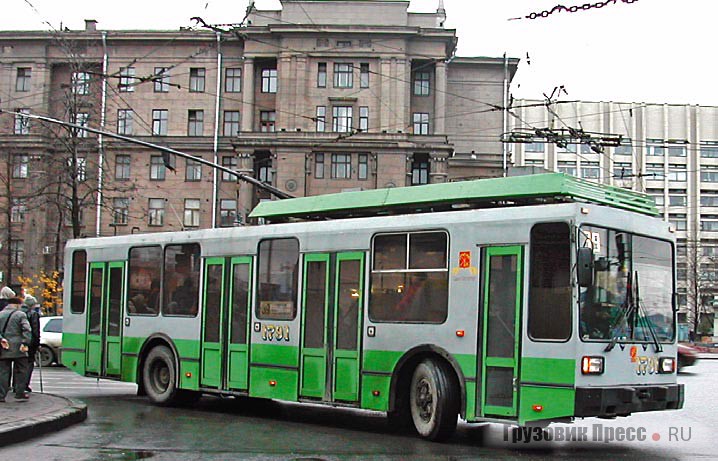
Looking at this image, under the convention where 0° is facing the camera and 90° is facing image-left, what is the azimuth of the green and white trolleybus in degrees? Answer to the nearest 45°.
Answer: approximately 315°

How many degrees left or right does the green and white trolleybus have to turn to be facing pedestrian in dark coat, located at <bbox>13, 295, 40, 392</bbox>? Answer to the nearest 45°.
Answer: approximately 180°

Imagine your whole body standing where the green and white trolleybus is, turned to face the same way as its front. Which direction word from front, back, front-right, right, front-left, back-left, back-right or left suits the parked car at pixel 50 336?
back

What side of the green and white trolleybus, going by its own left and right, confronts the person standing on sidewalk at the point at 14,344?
back

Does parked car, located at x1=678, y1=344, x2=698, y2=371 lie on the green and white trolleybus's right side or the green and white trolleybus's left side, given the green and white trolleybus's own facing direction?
on its left
